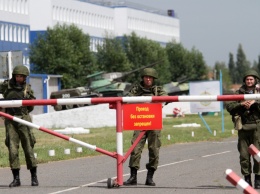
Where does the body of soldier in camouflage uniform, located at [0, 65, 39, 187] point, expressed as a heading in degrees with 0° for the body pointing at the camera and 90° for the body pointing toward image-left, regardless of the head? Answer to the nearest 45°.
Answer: approximately 0°

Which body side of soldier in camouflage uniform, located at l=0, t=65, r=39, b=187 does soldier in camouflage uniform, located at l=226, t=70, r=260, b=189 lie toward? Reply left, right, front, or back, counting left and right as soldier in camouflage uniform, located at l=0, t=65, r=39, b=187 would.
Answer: left

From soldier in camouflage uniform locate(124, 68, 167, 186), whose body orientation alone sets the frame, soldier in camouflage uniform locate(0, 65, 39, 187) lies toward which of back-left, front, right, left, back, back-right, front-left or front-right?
right

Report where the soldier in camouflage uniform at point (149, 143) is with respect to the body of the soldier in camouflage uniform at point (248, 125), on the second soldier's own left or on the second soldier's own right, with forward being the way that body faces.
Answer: on the second soldier's own right

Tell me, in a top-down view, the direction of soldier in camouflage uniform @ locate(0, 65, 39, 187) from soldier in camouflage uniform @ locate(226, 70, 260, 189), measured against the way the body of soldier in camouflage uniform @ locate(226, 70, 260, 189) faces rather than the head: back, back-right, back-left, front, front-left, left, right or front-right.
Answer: right

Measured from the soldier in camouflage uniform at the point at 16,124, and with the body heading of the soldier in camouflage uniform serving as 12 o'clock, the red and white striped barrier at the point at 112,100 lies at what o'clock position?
The red and white striped barrier is roughly at 10 o'clock from the soldier in camouflage uniform.

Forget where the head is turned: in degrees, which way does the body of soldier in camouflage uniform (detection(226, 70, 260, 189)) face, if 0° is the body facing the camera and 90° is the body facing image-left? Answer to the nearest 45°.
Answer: approximately 0°
